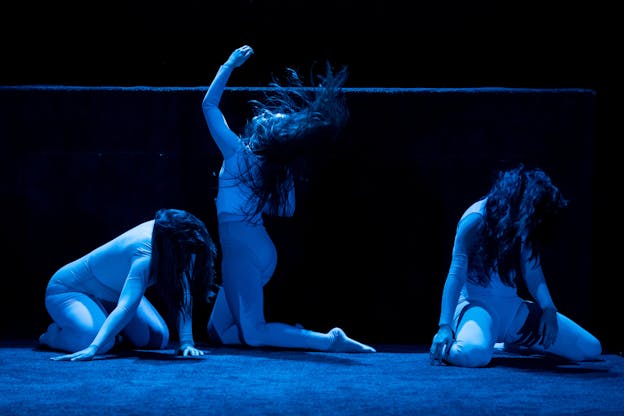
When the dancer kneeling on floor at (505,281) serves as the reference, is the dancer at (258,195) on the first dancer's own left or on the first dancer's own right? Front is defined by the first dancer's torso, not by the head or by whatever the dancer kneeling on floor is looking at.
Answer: on the first dancer's own right

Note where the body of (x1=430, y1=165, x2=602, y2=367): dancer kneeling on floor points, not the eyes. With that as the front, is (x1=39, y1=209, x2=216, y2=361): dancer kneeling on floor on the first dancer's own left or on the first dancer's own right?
on the first dancer's own right

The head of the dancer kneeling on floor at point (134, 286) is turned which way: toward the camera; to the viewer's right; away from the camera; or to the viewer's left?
to the viewer's right

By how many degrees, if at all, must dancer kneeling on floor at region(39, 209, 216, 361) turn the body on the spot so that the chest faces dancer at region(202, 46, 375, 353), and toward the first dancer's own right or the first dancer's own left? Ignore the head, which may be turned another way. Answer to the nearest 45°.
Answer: approximately 45° to the first dancer's own left

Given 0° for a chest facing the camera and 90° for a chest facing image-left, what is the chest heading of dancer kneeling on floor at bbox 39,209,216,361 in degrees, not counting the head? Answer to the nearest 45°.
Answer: approximately 315°

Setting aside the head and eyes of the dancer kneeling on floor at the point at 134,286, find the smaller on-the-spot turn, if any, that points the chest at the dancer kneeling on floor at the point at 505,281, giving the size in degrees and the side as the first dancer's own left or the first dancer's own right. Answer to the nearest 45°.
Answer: approximately 45° to the first dancer's own left
